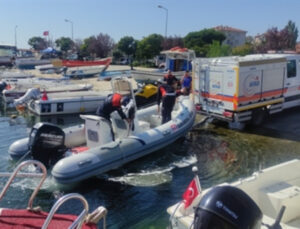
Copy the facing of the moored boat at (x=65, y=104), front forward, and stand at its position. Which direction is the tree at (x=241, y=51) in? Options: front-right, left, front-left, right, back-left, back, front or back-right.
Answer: front-left

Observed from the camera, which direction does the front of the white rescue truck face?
facing away from the viewer and to the right of the viewer

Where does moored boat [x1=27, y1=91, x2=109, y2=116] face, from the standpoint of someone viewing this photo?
facing to the right of the viewer

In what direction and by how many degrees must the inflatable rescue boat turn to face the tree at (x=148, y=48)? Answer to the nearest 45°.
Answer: approximately 45° to its left

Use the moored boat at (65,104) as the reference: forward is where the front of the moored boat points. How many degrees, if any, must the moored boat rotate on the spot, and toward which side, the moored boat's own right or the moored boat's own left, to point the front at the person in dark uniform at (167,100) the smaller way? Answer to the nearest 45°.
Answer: approximately 45° to the moored boat's own right

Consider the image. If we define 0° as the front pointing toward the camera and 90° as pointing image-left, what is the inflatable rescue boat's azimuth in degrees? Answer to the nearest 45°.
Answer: approximately 225°
